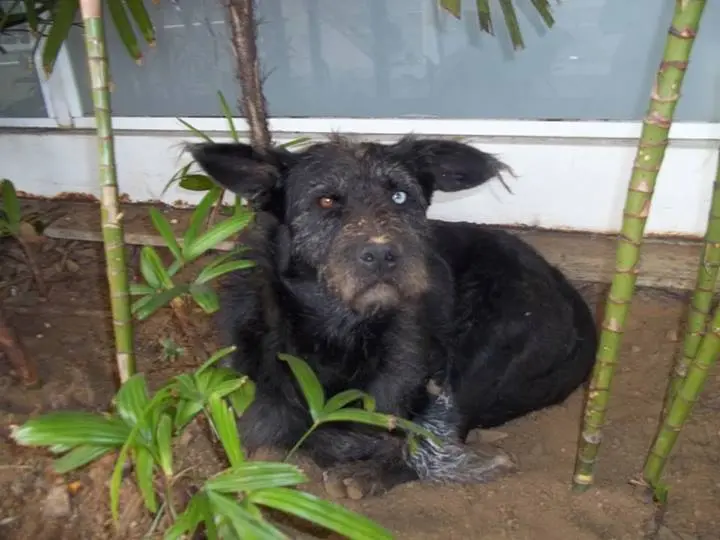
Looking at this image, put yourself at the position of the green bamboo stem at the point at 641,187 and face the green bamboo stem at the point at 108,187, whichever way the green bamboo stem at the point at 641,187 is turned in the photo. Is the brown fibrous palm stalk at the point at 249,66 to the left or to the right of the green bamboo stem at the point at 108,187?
right

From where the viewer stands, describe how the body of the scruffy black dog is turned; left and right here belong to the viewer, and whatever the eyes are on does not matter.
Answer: facing the viewer and to the left of the viewer

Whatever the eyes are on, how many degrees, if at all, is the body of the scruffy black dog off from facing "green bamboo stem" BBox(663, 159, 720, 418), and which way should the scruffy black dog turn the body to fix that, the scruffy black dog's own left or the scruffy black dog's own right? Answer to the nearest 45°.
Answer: approximately 90° to the scruffy black dog's own left

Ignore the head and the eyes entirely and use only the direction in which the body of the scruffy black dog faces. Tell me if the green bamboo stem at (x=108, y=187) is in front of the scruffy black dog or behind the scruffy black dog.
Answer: in front

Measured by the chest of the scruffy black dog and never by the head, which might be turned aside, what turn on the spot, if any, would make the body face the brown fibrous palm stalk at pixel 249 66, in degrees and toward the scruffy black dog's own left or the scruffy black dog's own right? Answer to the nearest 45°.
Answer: approximately 90° to the scruffy black dog's own right

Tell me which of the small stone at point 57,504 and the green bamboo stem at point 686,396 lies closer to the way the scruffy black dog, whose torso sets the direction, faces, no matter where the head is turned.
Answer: the small stone

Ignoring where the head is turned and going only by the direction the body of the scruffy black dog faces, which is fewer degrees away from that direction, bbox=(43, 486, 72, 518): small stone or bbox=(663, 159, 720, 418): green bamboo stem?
the small stone

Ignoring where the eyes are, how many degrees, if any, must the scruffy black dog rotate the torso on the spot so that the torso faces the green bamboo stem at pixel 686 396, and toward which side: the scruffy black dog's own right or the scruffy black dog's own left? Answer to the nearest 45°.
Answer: approximately 90° to the scruffy black dog's own left

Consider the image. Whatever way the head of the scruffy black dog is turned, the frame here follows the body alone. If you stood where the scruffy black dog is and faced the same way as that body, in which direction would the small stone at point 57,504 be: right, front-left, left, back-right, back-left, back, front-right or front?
front
